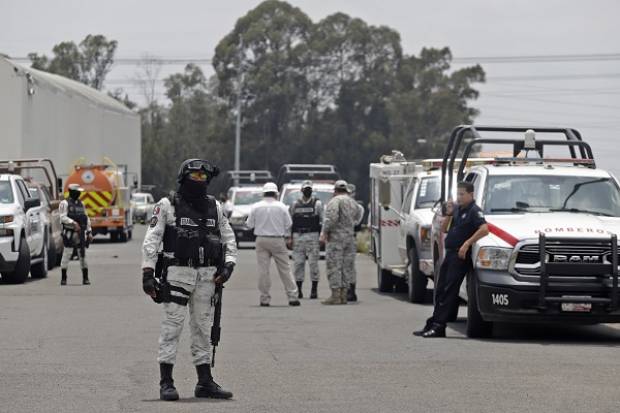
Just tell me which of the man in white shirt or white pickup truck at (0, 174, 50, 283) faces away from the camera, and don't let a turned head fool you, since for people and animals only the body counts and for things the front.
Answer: the man in white shirt

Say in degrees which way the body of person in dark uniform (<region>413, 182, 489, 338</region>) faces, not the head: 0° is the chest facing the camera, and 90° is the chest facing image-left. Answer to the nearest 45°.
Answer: approximately 45°

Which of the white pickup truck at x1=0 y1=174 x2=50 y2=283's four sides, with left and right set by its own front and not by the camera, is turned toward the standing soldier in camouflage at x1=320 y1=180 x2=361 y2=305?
left

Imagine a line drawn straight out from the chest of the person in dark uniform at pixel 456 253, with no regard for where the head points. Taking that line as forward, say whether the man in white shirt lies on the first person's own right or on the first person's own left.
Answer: on the first person's own right

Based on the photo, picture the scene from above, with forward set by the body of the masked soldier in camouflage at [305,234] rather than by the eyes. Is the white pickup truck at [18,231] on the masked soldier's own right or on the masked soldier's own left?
on the masked soldier's own right

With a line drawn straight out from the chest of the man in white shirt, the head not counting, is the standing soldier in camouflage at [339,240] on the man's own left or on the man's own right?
on the man's own right

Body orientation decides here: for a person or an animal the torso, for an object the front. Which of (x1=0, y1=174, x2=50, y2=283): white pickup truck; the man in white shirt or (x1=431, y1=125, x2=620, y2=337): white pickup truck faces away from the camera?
the man in white shirt

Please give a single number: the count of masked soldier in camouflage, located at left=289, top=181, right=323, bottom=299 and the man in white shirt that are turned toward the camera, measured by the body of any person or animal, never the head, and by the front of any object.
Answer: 1

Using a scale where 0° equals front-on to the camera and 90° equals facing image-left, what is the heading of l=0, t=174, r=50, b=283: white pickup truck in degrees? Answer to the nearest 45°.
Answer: approximately 45°

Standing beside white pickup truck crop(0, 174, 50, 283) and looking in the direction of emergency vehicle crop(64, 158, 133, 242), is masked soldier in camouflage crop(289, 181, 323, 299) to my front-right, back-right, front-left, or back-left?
back-right

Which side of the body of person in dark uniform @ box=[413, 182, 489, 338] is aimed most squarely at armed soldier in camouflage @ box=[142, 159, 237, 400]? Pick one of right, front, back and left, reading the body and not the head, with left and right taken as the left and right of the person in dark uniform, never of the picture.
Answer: front
